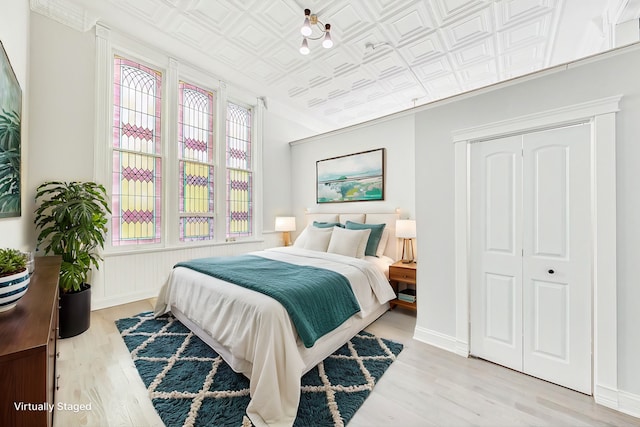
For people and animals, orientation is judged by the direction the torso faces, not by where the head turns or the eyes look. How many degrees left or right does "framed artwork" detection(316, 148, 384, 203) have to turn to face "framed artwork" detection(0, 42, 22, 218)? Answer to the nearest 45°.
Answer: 0° — it already faces it

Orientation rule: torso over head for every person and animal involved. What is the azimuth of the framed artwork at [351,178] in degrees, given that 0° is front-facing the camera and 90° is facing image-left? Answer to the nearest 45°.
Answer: approximately 45°

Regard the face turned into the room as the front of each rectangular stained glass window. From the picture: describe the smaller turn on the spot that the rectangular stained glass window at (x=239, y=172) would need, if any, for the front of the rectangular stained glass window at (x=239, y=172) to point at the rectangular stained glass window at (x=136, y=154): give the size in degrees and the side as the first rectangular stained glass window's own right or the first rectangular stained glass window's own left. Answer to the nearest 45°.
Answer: approximately 90° to the first rectangular stained glass window's own right

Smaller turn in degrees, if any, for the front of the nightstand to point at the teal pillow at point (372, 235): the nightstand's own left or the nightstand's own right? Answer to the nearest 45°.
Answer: approximately 90° to the nightstand's own right

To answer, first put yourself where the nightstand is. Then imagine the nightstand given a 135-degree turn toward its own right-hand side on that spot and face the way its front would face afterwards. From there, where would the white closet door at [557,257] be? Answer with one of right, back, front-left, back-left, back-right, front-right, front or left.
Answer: back-right

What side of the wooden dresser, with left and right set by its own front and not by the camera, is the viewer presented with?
right

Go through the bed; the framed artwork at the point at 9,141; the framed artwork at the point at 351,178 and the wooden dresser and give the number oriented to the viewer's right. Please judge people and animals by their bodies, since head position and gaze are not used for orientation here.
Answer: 2

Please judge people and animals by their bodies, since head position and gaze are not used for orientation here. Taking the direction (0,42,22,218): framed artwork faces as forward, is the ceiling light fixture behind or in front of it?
in front

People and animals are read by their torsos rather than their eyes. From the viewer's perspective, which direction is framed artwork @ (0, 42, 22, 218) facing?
to the viewer's right

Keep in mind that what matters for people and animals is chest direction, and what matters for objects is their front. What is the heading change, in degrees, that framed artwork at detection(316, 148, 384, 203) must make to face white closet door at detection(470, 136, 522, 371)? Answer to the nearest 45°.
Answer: approximately 90° to its left

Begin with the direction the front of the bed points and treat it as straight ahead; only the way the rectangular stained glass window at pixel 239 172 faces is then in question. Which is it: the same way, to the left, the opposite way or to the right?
to the left

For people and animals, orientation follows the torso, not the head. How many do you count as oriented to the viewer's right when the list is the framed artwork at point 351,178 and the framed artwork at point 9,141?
1
